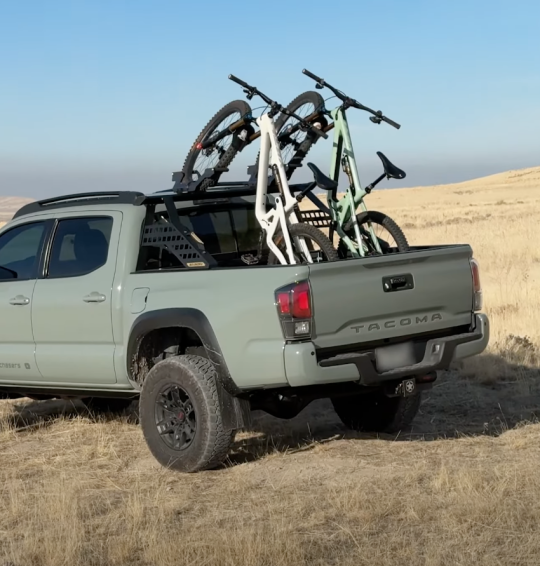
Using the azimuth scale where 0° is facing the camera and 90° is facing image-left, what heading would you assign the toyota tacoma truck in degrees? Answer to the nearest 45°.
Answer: approximately 135°
